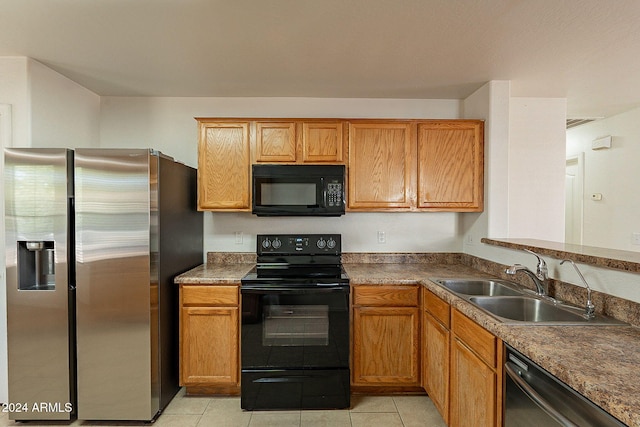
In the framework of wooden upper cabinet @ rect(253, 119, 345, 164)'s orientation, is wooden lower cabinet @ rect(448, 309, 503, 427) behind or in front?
in front

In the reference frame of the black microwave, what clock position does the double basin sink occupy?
The double basin sink is roughly at 10 o'clock from the black microwave.

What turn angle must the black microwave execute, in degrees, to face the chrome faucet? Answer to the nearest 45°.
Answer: approximately 45° to its left

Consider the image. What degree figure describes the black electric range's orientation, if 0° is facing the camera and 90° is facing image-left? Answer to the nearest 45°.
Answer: approximately 0°

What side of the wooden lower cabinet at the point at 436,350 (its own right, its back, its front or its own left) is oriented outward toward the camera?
left

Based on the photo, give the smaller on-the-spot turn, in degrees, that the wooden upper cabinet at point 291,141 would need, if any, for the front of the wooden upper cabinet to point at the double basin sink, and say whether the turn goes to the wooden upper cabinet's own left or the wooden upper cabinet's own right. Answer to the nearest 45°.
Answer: approximately 45° to the wooden upper cabinet's own left
